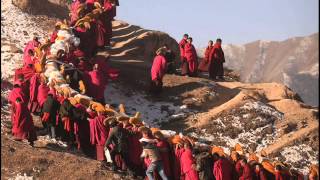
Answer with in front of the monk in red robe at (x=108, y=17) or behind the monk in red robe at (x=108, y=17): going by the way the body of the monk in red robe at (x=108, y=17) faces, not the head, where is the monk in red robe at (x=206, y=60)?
behind
